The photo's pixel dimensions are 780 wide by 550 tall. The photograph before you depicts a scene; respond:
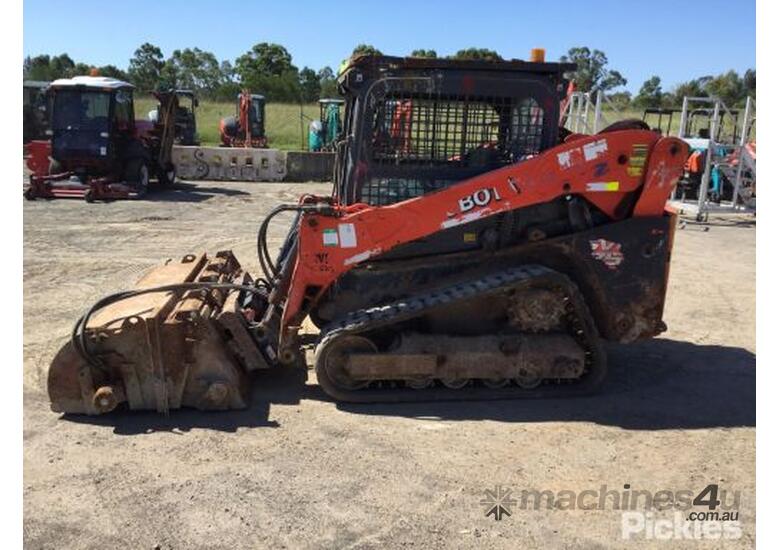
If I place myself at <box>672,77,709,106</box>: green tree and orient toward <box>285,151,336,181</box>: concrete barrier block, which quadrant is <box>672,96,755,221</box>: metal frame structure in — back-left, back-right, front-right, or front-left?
front-left

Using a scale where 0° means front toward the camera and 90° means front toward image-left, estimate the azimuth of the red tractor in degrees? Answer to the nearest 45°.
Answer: approximately 45°

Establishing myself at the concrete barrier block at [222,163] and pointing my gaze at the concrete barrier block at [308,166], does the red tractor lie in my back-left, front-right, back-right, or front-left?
back-right

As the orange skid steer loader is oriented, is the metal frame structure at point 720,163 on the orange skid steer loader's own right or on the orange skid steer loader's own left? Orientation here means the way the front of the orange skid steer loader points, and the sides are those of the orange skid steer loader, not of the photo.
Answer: on the orange skid steer loader's own right

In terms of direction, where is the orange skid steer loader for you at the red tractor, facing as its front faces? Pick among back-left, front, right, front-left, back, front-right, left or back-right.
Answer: front-left

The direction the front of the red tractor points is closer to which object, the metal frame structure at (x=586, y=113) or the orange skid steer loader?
the orange skid steer loader

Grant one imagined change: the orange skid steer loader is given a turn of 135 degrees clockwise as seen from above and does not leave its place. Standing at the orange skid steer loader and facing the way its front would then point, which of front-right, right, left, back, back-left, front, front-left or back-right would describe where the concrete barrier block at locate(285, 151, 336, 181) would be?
front-left

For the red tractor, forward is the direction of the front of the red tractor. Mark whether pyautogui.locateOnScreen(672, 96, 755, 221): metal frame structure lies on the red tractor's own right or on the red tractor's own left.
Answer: on the red tractor's own left

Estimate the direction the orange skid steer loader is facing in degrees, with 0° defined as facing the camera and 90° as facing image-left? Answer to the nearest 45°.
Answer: approximately 90°

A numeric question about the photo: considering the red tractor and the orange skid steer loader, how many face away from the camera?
0

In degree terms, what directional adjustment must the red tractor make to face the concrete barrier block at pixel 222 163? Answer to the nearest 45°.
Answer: approximately 180°

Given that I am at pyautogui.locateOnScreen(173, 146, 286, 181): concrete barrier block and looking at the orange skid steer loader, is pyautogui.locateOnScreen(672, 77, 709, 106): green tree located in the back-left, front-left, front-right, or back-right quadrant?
back-left

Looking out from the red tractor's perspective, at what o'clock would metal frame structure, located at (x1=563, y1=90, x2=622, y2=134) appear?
The metal frame structure is roughly at 8 o'clock from the red tractor.

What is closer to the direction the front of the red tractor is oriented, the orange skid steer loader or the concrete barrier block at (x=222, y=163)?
the orange skid steer loader
